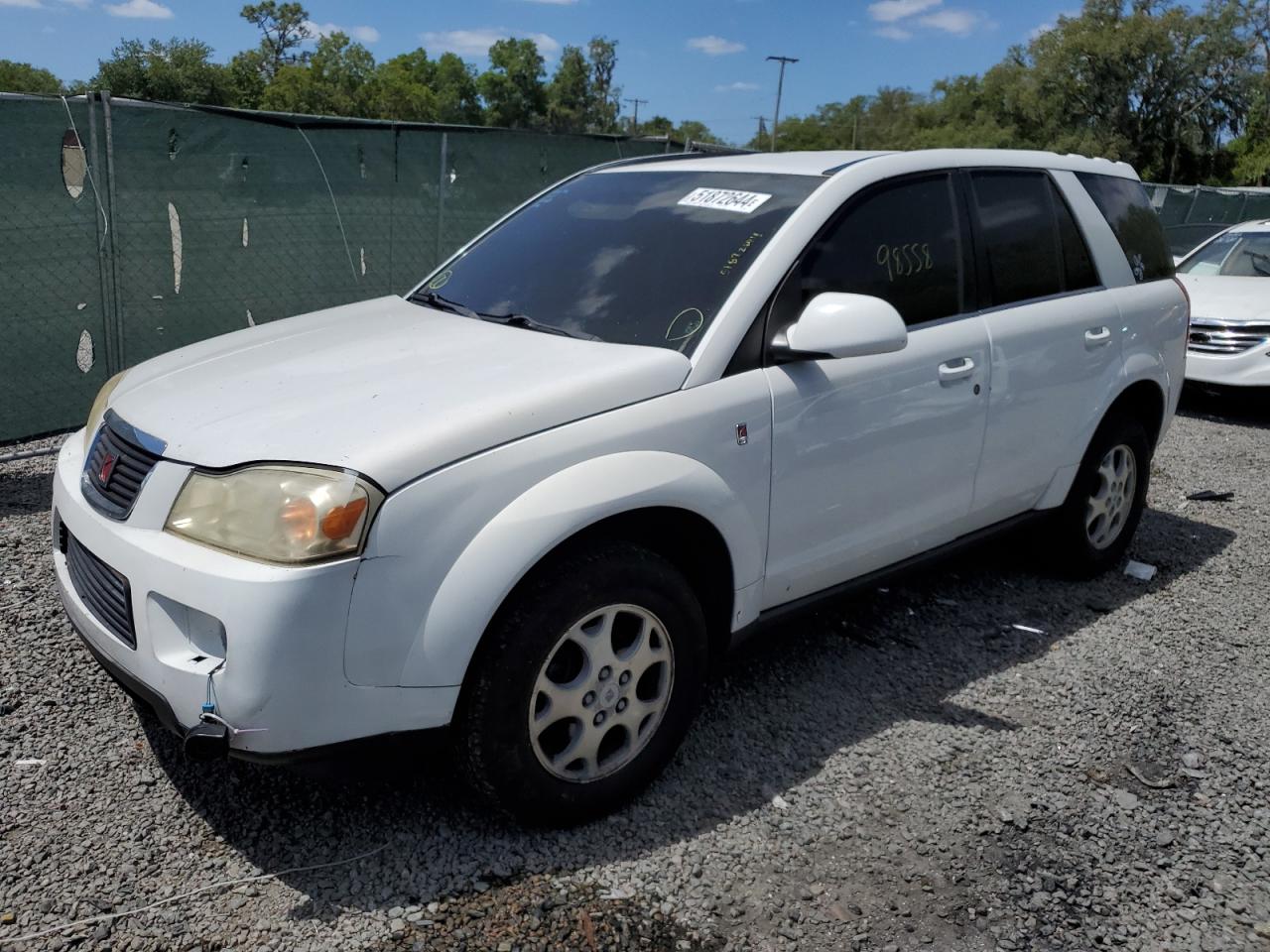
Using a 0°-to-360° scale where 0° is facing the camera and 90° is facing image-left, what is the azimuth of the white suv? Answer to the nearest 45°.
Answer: approximately 45°

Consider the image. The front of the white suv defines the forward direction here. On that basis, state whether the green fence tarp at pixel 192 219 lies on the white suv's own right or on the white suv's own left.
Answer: on the white suv's own right

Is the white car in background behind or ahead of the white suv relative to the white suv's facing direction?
behind
